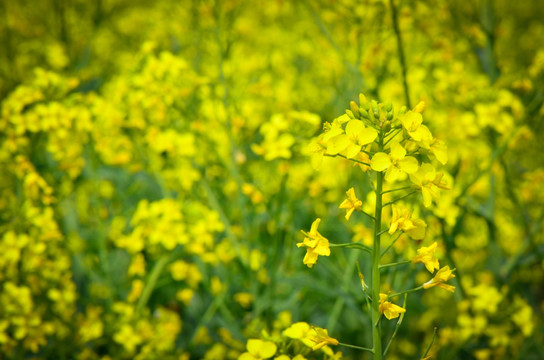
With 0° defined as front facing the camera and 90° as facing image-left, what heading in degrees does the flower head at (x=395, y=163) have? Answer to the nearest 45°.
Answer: approximately 0°
